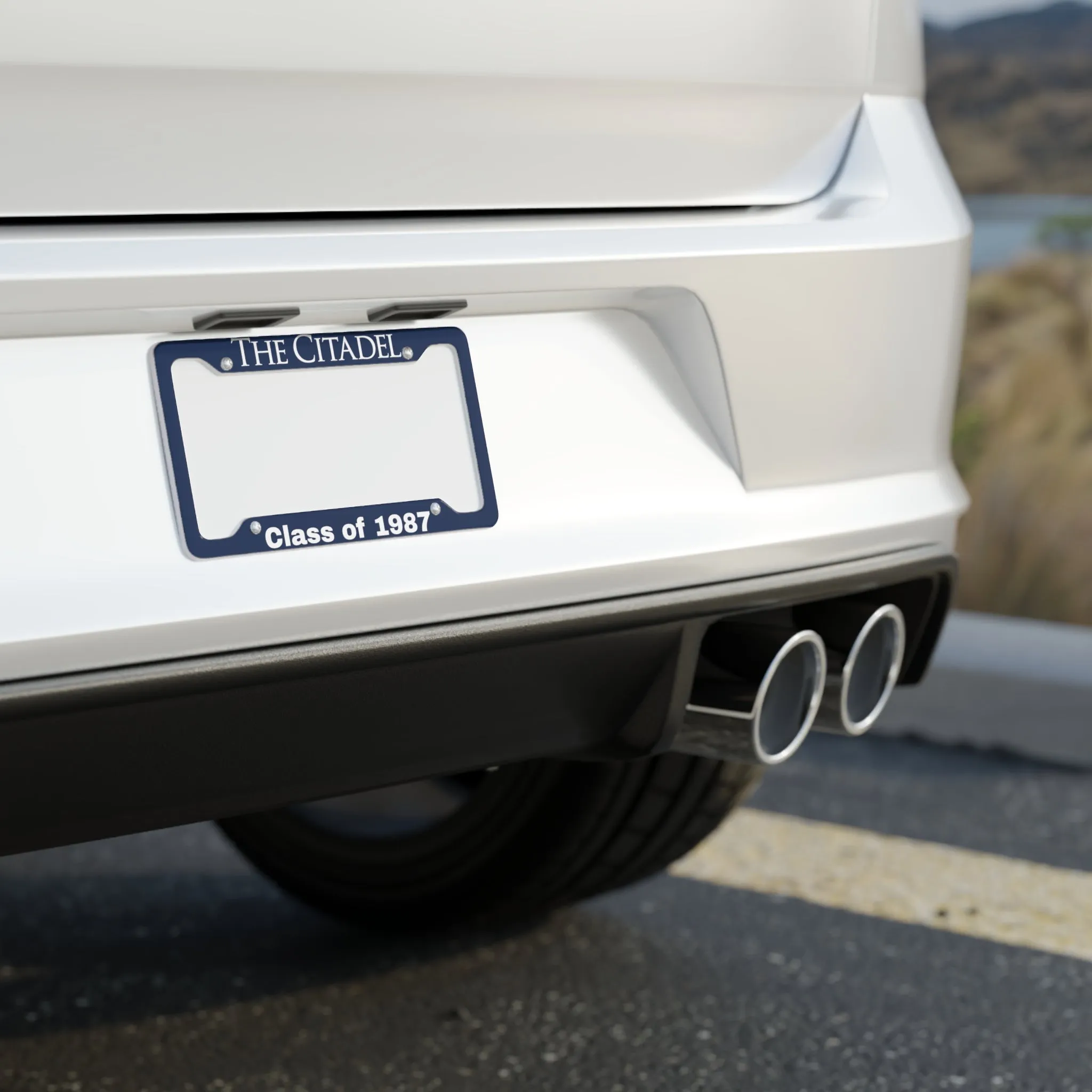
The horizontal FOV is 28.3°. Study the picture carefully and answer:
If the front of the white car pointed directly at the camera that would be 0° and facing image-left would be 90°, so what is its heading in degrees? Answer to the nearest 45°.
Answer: approximately 135°
